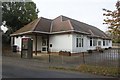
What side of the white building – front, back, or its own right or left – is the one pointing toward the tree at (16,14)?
right

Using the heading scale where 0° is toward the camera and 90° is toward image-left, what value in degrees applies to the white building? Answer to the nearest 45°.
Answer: approximately 45°

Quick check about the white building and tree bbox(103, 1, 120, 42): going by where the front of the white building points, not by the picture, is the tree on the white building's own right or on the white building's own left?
on the white building's own left
